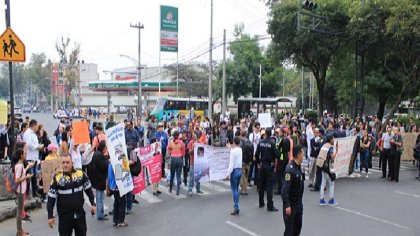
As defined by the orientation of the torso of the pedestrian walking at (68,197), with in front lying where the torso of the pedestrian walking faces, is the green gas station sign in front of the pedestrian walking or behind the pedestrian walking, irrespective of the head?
behind

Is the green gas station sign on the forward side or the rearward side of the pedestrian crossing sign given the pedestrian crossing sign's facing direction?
on the rearward side

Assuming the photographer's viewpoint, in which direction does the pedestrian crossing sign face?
facing the viewer
